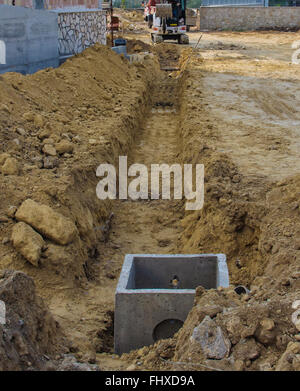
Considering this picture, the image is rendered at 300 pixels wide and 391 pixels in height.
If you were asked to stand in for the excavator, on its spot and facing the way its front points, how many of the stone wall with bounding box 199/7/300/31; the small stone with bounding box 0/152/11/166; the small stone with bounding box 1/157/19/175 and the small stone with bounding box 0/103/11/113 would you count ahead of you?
3

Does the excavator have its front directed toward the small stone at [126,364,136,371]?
yes

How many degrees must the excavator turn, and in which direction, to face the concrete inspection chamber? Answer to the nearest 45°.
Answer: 0° — it already faces it

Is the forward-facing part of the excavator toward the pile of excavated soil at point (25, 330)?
yes

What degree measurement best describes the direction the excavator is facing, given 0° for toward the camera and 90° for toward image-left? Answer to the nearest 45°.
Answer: approximately 0°

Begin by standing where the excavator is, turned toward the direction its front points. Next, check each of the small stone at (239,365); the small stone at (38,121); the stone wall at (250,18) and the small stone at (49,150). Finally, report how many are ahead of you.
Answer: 3

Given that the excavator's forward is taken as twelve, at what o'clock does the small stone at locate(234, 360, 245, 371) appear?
The small stone is roughly at 12 o'clock from the excavator.

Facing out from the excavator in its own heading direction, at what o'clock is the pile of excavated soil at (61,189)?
The pile of excavated soil is roughly at 12 o'clock from the excavator.

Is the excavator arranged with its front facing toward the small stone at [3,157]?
yes
